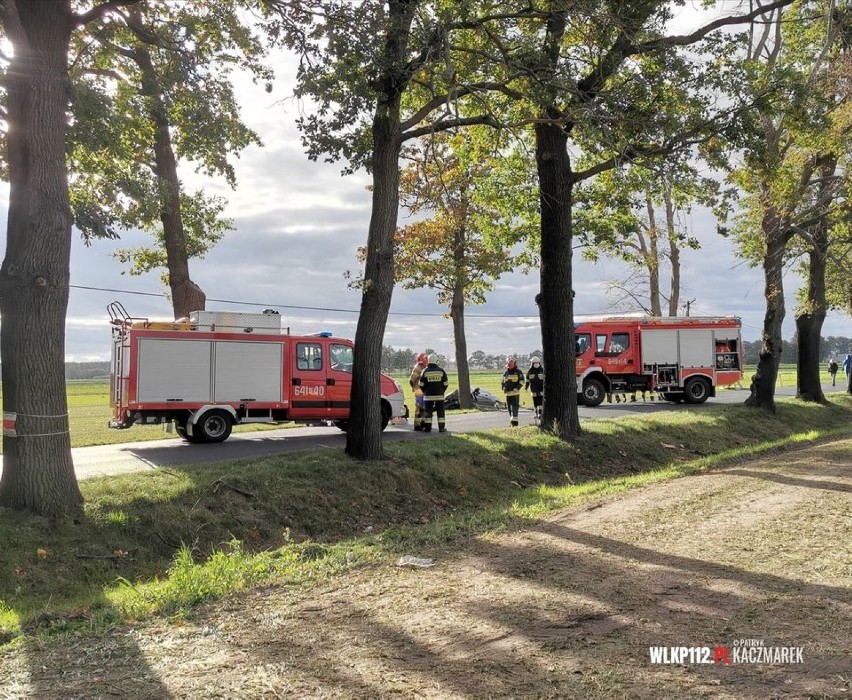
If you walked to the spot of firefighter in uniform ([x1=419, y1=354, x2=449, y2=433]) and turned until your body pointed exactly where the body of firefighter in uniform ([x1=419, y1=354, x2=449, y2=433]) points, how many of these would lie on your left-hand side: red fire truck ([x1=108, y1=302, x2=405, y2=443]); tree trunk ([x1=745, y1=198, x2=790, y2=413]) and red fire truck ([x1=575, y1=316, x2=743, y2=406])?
1

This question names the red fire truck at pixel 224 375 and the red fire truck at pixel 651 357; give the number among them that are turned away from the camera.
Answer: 0

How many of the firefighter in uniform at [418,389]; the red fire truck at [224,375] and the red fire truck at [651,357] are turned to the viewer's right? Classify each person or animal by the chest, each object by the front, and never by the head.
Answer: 2

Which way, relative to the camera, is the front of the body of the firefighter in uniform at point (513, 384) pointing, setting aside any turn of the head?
toward the camera

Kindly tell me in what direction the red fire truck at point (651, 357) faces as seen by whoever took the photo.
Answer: facing to the left of the viewer

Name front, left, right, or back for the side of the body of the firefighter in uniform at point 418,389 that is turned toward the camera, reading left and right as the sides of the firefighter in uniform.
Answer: right

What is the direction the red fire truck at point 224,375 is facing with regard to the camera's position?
facing to the right of the viewer

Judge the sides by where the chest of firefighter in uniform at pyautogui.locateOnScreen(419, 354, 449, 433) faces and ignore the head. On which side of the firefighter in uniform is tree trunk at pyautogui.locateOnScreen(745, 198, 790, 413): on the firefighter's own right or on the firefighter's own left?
on the firefighter's own right

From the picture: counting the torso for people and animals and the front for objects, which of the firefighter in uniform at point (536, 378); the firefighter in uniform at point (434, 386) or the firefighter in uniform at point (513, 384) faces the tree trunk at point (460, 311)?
the firefighter in uniform at point (434, 386)

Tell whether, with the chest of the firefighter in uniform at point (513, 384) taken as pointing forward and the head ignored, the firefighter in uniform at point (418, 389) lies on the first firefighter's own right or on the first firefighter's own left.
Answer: on the first firefighter's own right

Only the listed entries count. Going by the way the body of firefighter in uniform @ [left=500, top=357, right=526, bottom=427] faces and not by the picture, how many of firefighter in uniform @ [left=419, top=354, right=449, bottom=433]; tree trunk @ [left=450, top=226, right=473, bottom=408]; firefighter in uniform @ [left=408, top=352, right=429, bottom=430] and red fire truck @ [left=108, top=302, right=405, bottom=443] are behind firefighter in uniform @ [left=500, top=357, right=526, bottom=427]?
1

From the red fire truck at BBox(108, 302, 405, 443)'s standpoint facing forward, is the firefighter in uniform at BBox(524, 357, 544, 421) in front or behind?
in front

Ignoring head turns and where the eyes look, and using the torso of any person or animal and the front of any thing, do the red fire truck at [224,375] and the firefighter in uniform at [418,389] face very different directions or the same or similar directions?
same or similar directions
